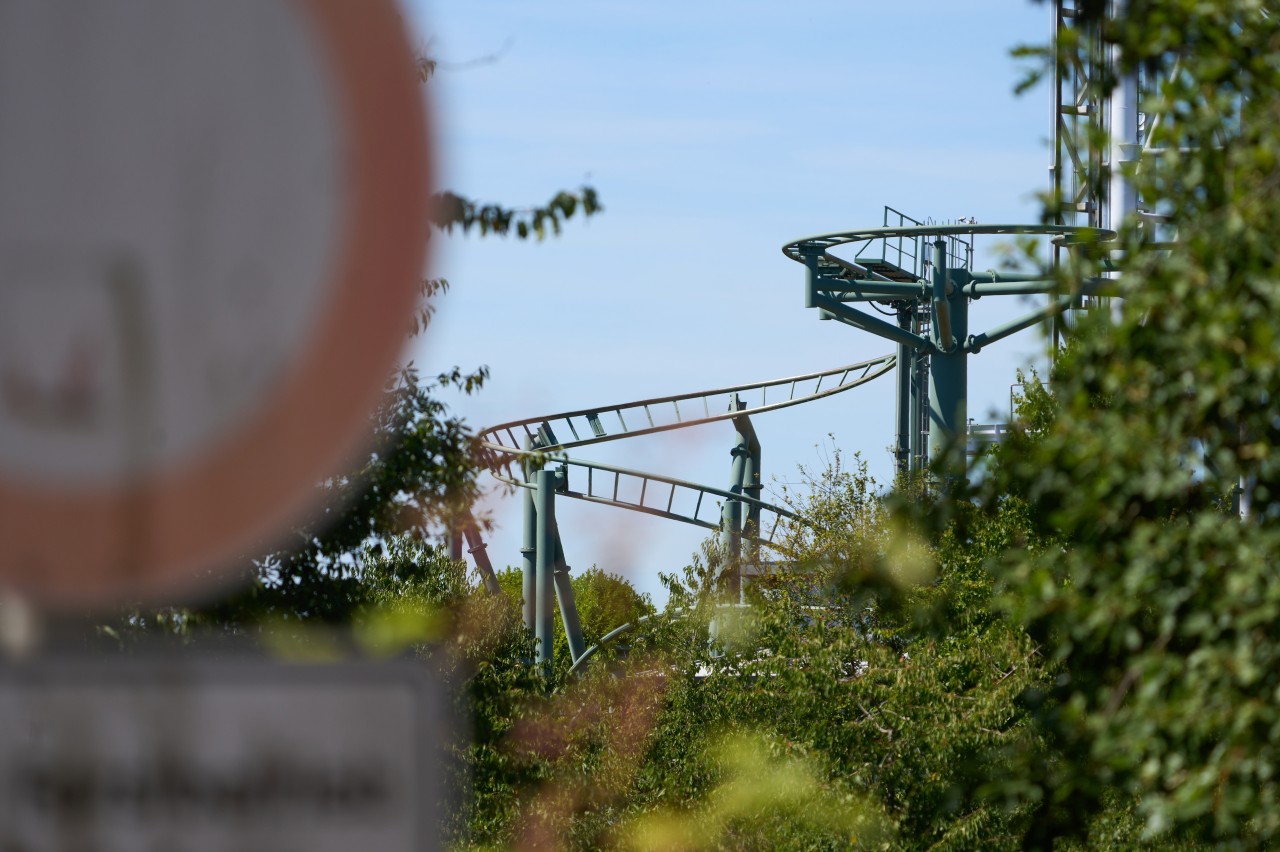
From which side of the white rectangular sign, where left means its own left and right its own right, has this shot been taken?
front

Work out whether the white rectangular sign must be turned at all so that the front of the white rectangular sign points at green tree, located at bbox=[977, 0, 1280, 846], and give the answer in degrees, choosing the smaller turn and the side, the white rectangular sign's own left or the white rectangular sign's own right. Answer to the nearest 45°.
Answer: approximately 135° to the white rectangular sign's own left
